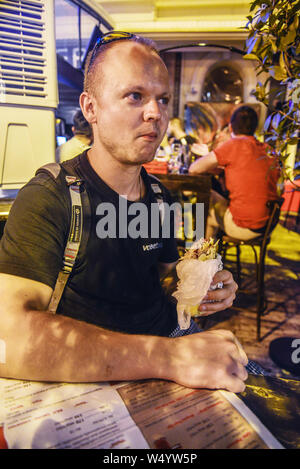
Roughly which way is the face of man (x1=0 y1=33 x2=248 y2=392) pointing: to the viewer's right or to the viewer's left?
to the viewer's right

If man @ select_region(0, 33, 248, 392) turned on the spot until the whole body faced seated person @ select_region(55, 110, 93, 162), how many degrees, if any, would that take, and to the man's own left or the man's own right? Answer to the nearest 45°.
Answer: approximately 135° to the man's own left

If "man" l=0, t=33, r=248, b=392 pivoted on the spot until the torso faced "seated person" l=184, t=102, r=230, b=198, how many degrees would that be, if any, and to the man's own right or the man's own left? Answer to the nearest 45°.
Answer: approximately 135° to the man's own left

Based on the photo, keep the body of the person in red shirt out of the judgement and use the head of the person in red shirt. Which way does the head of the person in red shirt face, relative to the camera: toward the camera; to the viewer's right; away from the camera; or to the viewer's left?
away from the camera

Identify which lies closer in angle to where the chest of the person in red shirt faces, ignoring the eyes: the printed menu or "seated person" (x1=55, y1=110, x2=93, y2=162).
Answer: the seated person

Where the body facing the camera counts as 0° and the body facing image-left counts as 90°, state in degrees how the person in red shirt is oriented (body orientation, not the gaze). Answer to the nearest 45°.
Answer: approximately 135°

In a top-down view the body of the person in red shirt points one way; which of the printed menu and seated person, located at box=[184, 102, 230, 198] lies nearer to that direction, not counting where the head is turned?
the seated person

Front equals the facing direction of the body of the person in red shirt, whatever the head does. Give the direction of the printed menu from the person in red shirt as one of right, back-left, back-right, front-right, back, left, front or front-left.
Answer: back-left

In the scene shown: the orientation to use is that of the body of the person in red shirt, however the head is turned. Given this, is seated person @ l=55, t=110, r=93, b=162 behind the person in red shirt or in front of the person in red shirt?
in front

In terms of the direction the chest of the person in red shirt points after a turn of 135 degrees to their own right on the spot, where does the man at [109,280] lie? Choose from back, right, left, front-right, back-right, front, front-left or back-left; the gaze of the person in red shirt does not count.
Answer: right

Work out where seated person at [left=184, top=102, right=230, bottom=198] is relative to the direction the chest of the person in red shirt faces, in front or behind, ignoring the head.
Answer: in front

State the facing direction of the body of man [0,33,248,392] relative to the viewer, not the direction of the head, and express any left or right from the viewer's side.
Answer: facing the viewer and to the right of the viewer
